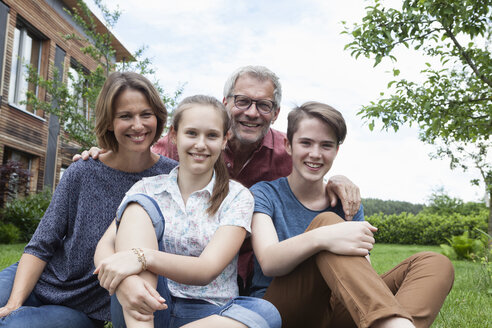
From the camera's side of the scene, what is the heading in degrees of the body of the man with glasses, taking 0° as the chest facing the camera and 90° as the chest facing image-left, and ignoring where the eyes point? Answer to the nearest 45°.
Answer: approximately 0°

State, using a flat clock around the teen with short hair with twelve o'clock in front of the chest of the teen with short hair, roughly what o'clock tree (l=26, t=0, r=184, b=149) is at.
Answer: The tree is roughly at 6 o'clock from the teen with short hair.

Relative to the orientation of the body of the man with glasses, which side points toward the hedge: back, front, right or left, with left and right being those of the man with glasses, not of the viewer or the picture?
back

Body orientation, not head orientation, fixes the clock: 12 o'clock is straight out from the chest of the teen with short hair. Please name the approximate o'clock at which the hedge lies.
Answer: The hedge is roughly at 8 o'clock from the teen with short hair.

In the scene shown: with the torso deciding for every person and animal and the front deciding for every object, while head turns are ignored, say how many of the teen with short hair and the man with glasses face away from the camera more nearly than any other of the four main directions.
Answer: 0

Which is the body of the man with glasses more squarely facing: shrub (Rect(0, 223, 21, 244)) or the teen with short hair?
the teen with short hair

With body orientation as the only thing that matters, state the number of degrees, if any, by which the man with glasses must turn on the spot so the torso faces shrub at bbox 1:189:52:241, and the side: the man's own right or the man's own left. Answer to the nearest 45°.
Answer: approximately 135° to the man's own right

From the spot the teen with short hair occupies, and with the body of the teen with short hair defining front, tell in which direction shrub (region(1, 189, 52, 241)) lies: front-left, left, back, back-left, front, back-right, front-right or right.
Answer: back

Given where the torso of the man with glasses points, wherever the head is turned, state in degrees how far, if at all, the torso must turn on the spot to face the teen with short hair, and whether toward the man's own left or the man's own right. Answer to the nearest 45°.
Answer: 0° — they already face them
